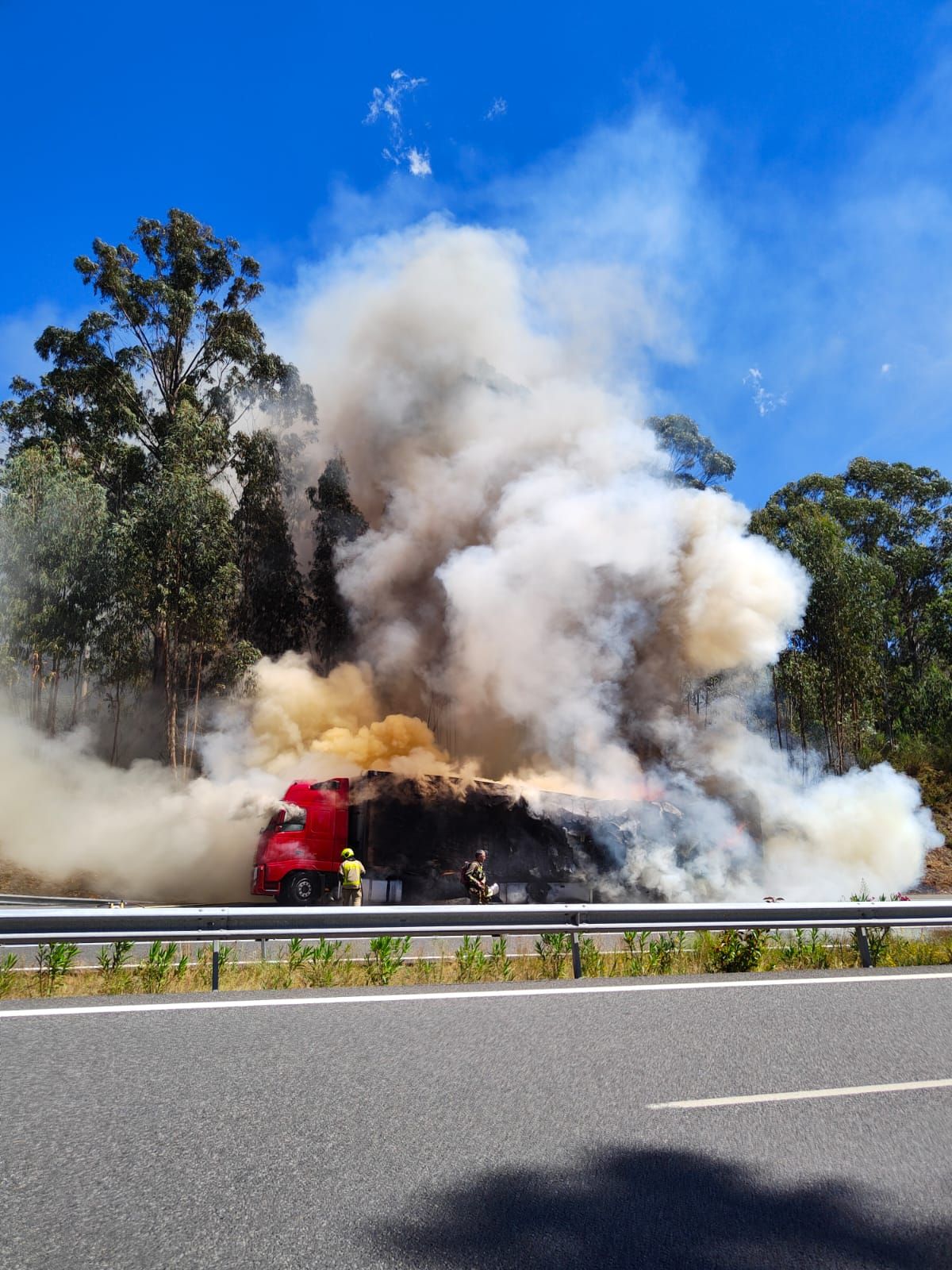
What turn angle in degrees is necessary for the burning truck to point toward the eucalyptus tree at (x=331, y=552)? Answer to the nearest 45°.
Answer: approximately 90° to its right

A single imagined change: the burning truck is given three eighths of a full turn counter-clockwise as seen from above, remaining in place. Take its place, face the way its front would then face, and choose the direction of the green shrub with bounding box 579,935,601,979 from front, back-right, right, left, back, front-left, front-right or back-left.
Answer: front-right

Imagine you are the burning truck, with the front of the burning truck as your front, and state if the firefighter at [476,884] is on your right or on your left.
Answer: on your left

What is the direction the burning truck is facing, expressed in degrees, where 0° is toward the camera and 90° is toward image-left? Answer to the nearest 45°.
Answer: approximately 90°

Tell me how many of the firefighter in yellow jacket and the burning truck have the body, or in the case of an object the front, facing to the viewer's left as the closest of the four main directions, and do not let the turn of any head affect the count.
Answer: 1

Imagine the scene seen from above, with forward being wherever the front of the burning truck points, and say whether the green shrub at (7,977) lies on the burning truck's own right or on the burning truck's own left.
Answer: on the burning truck's own left
